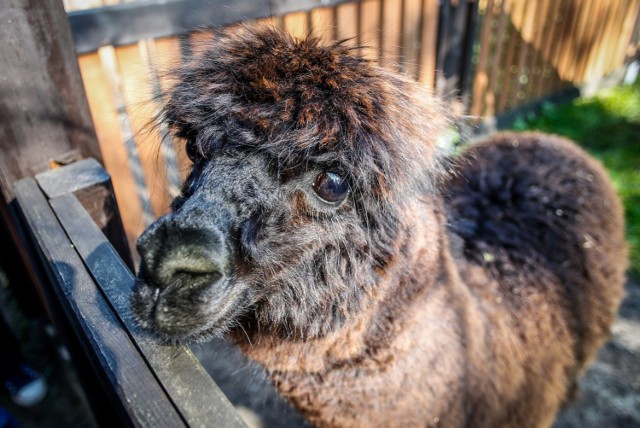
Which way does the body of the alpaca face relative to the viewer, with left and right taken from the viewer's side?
facing the viewer and to the left of the viewer

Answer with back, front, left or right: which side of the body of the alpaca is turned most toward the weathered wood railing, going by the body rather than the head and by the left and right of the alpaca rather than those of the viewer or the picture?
front

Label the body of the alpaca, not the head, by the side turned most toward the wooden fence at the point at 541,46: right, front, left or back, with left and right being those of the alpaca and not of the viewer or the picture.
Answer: back

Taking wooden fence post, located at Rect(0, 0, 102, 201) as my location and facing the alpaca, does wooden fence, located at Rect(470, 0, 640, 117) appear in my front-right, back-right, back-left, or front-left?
front-left

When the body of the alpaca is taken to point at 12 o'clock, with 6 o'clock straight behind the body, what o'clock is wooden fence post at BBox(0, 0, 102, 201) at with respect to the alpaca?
The wooden fence post is roughly at 2 o'clock from the alpaca.

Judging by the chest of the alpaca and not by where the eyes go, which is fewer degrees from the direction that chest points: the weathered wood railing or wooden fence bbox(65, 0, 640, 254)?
the weathered wood railing

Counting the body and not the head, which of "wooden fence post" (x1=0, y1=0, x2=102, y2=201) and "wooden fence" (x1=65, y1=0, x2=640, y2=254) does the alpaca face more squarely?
the wooden fence post
